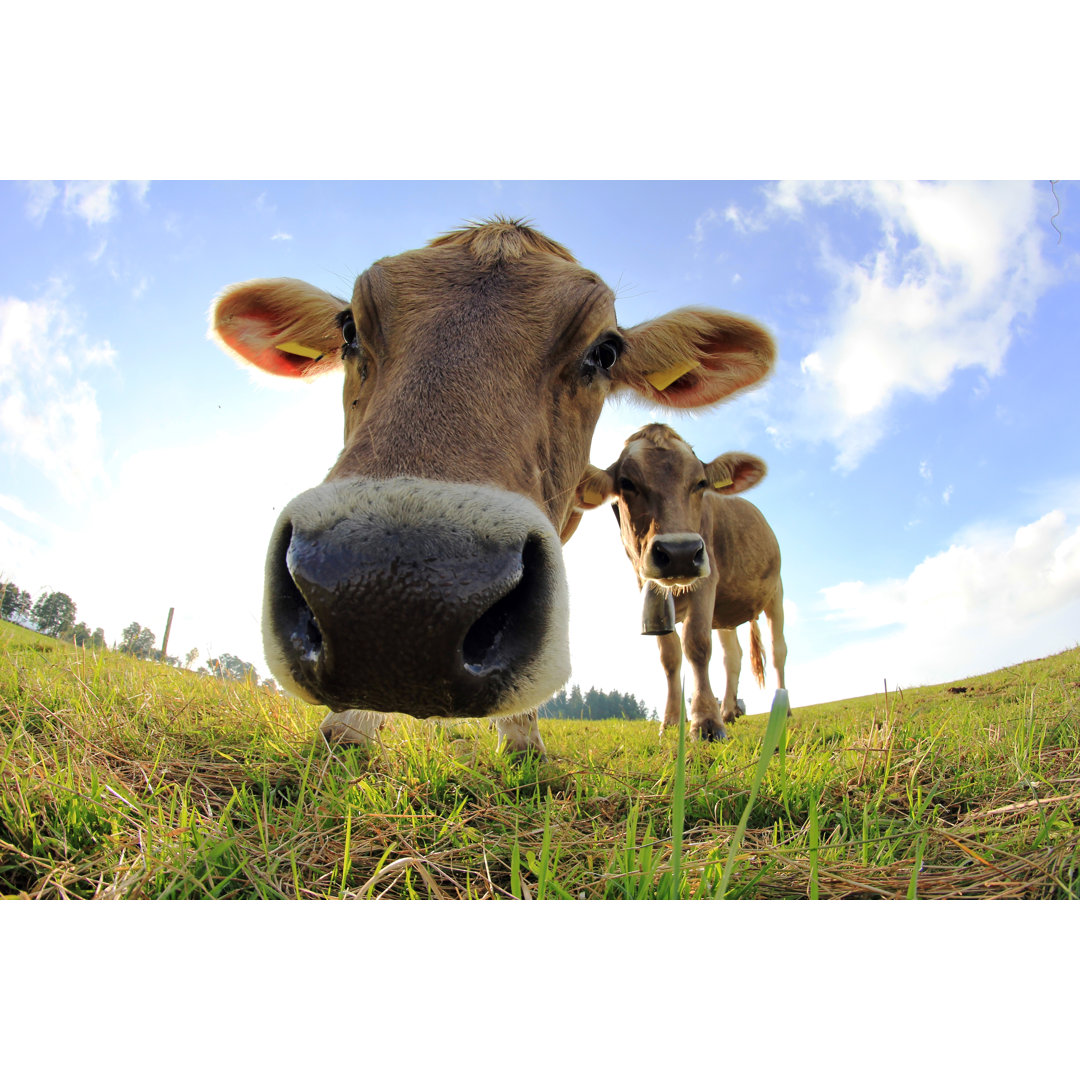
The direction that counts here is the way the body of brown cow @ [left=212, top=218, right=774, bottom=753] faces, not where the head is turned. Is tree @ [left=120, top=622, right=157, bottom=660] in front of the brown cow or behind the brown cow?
behind

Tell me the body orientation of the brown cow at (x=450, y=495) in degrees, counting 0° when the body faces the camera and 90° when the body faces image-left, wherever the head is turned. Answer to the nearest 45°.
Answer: approximately 0°

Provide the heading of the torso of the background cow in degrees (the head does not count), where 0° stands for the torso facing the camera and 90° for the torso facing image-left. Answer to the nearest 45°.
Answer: approximately 45°
